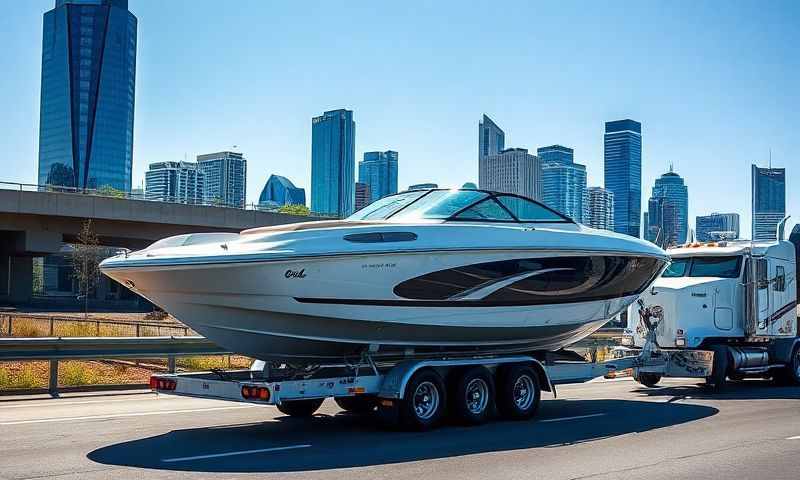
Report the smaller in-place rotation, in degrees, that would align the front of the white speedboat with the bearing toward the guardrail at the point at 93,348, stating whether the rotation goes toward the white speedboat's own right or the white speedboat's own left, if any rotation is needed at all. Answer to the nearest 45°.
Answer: approximately 90° to the white speedboat's own right

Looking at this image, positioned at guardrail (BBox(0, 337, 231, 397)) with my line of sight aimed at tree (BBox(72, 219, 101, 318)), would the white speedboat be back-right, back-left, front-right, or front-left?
back-right

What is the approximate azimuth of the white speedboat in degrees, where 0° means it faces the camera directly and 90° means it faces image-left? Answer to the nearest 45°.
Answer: approximately 45°

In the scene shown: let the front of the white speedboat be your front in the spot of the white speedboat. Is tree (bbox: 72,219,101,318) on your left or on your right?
on your right

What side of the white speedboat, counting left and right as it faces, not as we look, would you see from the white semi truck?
back
